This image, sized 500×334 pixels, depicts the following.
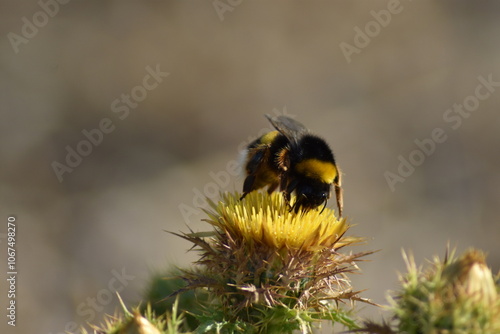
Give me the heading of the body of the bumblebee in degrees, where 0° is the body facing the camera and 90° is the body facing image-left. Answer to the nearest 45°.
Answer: approximately 315°
